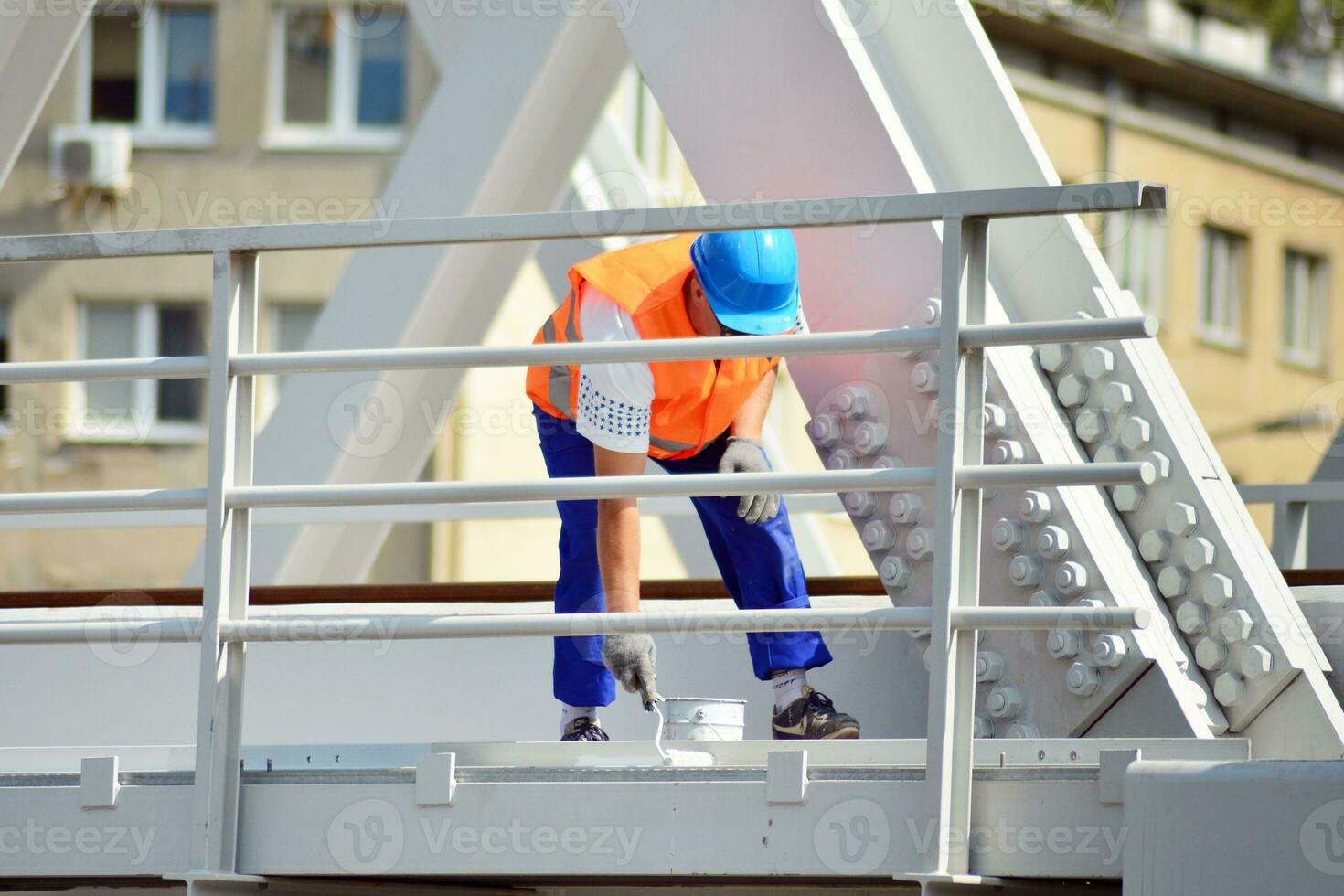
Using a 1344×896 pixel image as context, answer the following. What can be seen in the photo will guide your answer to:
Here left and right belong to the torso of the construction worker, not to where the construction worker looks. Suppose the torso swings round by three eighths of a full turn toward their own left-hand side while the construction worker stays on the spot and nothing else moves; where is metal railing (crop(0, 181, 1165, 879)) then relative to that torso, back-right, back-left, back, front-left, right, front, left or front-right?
back

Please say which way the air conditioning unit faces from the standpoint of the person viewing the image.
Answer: facing the viewer

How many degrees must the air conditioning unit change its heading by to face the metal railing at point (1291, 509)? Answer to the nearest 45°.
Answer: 0° — it already faces it

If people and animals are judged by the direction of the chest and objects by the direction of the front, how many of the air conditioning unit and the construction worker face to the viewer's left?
0

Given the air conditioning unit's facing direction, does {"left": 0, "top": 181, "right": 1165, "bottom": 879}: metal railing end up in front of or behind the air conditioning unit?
in front

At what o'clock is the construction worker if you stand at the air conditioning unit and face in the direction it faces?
The construction worker is roughly at 12 o'clock from the air conditioning unit.

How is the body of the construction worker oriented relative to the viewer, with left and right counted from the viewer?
facing the viewer and to the right of the viewer

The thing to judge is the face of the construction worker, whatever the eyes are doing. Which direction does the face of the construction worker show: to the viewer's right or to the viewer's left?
to the viewer's right
